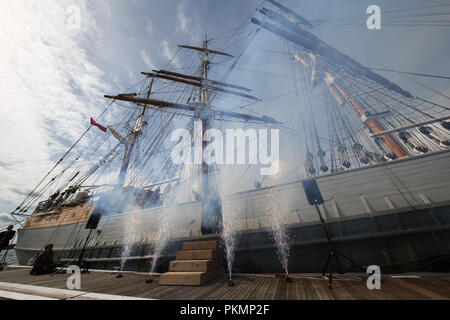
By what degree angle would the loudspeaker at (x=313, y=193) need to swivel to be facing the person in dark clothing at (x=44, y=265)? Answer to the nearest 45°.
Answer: approximately 90° to its right

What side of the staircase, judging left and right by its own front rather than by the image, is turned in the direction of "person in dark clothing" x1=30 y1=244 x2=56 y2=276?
right

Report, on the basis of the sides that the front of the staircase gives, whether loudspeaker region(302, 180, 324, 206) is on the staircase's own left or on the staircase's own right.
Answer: on the staircase's own left

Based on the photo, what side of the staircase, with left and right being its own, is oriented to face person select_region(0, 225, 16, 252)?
right

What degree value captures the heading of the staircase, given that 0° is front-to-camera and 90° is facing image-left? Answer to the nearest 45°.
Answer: approximately 45°

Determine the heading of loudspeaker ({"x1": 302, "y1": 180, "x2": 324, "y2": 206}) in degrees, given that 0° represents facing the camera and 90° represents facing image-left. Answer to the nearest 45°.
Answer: approximately 0°

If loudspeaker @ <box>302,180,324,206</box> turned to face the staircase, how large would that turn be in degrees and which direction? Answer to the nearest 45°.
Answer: approximately 90° to its right

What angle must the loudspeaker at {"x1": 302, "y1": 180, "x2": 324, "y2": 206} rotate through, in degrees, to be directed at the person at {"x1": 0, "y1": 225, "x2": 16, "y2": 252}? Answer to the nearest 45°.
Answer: approximately 90° to its right
